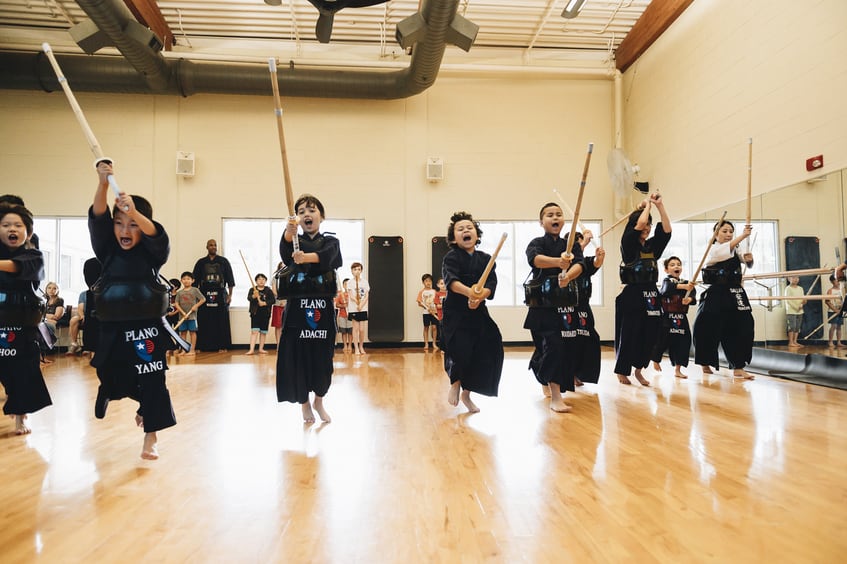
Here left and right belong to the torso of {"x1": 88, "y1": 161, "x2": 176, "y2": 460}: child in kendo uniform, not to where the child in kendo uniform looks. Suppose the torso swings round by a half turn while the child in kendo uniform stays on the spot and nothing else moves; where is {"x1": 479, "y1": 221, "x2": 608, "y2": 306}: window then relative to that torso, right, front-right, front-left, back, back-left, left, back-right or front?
front-right

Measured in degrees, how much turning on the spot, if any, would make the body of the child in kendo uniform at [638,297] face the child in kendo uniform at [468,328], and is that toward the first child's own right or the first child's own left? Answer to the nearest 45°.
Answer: approximately 90° to the first child's own right

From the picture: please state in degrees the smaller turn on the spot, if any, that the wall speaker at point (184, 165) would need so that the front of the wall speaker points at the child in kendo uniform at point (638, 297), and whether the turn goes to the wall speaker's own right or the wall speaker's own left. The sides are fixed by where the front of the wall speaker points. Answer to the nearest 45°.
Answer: approximately 45° to the wall speaker's own left

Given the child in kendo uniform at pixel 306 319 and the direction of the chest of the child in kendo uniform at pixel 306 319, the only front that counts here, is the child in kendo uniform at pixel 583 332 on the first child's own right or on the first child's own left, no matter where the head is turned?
on the first child's own left

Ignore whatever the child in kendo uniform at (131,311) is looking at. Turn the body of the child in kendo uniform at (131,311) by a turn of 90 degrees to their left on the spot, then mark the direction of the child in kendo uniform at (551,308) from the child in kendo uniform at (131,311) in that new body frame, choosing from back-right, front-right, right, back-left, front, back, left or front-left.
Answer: front
